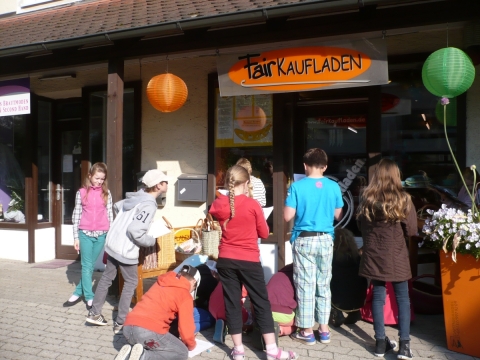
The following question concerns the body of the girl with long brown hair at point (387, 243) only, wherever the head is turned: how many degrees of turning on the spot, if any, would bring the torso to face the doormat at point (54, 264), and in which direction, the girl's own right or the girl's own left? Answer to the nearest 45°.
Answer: approximately 45° to the girl's own left

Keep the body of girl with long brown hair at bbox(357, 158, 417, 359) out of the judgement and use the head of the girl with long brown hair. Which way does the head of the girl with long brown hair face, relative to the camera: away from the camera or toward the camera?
away from the camera

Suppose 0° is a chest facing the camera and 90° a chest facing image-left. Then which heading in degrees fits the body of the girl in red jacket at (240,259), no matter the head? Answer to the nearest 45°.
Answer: approximately 225°

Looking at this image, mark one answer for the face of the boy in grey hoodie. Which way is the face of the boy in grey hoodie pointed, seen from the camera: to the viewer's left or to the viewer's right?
to the viewer's right

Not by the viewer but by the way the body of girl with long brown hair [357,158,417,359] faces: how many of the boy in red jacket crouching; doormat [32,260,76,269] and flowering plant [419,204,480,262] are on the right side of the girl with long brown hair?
1

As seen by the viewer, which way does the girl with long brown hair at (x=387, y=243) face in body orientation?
away from the camera

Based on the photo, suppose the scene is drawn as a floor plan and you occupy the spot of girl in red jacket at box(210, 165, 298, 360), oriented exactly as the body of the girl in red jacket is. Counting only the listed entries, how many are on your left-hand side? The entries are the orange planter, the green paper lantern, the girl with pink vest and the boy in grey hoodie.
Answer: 2

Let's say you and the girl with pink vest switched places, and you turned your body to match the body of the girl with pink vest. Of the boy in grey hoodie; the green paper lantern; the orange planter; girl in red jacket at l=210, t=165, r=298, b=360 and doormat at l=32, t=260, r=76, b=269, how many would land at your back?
1

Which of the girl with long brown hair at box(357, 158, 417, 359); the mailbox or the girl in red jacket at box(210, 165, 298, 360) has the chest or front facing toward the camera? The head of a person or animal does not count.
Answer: the mailbox

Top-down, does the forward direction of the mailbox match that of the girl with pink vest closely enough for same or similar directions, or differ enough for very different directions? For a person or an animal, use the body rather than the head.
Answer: same or similar directions

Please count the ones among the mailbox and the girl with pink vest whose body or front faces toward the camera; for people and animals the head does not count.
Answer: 2

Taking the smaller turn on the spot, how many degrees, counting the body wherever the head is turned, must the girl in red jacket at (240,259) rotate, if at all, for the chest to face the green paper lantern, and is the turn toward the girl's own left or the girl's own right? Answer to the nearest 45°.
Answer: approximately 45° to the girl's own right

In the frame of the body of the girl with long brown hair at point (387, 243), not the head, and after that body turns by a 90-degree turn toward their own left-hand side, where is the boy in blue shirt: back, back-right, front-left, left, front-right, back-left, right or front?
front

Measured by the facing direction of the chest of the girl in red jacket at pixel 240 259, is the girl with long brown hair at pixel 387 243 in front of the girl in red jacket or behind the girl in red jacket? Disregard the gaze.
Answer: in front

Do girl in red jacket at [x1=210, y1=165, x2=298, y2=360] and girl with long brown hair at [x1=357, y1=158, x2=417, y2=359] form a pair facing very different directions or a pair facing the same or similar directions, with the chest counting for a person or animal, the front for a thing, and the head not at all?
same or similar directions

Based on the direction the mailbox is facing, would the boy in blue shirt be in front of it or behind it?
in front

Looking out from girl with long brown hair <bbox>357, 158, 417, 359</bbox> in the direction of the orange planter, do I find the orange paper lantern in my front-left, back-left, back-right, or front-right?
back-left

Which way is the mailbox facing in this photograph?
toward the camera

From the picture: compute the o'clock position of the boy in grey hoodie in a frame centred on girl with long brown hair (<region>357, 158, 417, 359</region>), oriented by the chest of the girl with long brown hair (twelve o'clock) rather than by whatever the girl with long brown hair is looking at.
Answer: The boy in grey hoodie is roughly at 9 o'clock from the girl with long brown hair.
